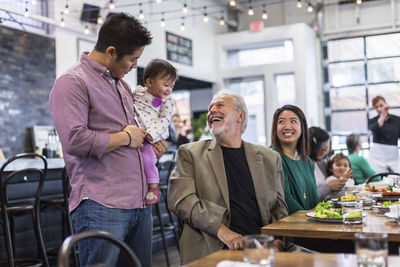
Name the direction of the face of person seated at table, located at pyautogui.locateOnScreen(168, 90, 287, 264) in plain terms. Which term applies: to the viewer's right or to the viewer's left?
to the viewer's left

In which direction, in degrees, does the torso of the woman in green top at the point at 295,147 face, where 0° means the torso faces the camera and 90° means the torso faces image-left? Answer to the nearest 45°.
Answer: approximately 315°

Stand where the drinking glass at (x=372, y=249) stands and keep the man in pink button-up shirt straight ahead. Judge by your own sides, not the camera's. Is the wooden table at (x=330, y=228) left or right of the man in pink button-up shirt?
right

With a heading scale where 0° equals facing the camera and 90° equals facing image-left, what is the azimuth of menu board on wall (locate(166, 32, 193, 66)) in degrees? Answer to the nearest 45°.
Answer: approximately 315°

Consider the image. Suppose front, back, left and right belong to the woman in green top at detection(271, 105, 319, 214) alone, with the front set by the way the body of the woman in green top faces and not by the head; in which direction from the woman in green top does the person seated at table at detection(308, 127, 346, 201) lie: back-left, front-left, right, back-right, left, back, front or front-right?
back-left

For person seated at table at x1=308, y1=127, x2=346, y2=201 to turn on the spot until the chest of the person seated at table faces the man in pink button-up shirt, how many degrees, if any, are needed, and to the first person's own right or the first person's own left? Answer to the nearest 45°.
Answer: approximately 90° to the first person's own right
